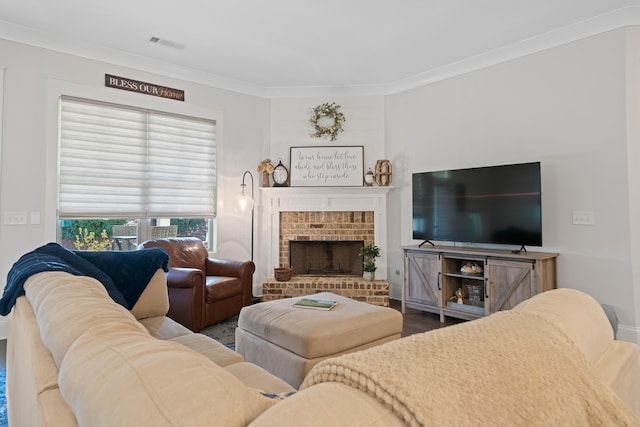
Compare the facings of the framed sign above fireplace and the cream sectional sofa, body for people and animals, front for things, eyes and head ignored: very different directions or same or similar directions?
very different directions

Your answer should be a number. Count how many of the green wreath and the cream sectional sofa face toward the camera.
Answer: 1

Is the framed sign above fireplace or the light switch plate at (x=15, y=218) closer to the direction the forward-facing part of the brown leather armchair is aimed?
the framed sign above fireplace

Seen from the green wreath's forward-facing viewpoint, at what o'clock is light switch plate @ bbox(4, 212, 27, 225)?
The light switch plate is roughly at 2 o'clock from the green wreath.

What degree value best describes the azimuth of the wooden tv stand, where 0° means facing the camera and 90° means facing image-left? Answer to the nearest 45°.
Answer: approximately 45°

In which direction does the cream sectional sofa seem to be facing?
away from the camera

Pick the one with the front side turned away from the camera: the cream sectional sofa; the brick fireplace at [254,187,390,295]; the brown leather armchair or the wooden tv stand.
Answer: the cream sectional sofa

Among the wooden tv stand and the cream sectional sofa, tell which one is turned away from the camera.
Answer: the cream sectional sofa

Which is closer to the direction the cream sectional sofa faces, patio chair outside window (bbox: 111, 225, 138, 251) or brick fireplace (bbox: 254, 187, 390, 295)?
the brick fireplace

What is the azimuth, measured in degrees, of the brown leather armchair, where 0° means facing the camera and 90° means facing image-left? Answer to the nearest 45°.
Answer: approximately 315°
